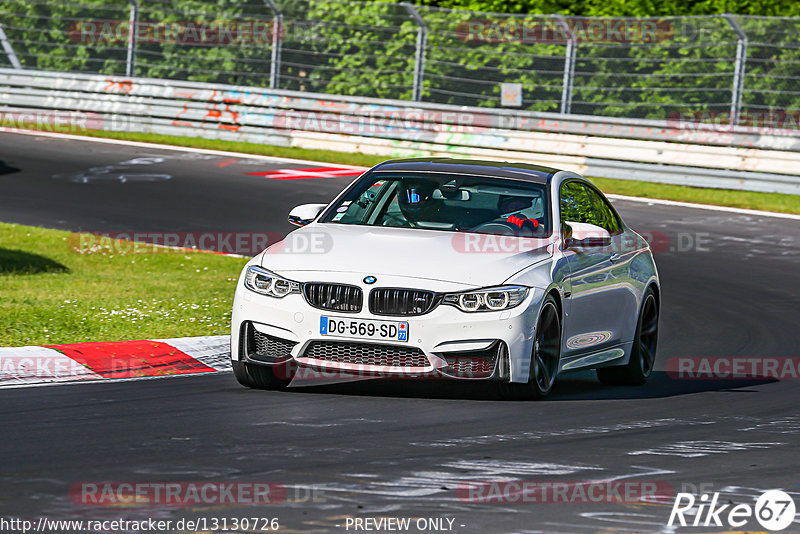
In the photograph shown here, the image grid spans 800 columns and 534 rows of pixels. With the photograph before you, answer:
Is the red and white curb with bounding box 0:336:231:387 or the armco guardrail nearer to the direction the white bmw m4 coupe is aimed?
the red and white curb

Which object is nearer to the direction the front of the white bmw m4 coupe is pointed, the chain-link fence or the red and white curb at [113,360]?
the red and white curb

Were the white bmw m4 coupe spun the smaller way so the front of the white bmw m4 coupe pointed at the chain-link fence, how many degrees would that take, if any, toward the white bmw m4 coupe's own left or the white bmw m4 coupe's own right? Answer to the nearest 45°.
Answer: approximately 135° to the white bmw m4 coupe's own right

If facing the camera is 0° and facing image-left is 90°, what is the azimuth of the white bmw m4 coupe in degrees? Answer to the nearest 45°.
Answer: approximately 45°

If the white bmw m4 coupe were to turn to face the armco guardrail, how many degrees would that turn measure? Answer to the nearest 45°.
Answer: approximately 135° to its right
